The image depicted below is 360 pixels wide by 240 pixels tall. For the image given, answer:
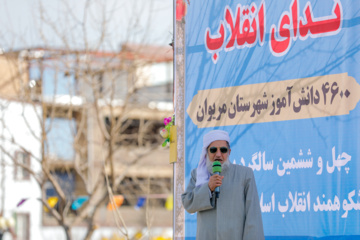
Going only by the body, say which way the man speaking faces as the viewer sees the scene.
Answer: toward the camera
